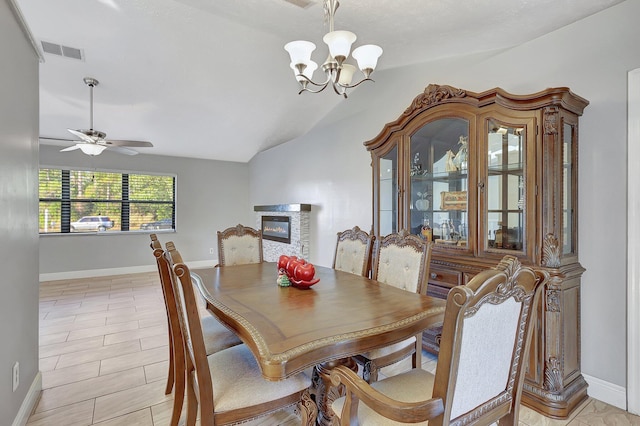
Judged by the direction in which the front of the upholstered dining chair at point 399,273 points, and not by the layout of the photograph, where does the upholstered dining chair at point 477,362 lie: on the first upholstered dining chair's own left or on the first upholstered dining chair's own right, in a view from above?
on the first upholstered dining chair's own left

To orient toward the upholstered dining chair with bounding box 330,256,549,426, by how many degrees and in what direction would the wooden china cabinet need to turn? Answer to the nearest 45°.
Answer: approximately 45° to its left

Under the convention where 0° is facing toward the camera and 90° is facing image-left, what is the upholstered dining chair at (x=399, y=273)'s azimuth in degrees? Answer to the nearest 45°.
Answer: approximately 45°

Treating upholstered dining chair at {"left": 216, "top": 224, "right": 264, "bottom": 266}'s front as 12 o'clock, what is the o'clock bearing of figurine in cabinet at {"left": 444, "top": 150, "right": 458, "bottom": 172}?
The figurine in cabinet is roughly at 10 o'clock from the upholstered dining chair.

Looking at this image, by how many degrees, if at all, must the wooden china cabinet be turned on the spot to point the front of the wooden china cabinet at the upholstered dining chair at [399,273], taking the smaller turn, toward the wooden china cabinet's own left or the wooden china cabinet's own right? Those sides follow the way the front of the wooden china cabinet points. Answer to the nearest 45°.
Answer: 0° — it already faces it

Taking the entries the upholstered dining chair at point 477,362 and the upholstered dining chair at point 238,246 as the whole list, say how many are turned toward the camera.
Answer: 1

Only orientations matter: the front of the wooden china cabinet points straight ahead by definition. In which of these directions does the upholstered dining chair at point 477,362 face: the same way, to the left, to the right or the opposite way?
to the right

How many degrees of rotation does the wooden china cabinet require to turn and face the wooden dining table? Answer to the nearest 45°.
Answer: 0° — it already faces it

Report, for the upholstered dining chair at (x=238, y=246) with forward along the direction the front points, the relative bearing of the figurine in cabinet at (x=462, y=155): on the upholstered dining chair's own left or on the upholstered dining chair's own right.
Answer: on the upholstered dining chair's own left

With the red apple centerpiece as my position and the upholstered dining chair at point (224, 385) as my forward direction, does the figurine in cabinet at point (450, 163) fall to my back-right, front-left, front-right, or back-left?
back-left

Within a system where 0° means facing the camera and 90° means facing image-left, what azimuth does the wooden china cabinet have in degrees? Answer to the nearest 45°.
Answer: approximately 45°

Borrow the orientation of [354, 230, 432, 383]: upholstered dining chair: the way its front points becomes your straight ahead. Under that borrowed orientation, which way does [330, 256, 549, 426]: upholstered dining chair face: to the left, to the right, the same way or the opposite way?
to the right
